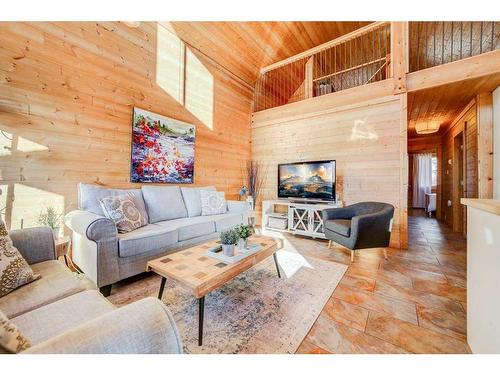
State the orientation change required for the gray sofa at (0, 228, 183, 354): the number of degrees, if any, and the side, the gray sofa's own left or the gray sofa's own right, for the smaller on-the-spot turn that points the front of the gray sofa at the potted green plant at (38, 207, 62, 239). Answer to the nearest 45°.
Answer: approximately 45° to the gray sofa's own left

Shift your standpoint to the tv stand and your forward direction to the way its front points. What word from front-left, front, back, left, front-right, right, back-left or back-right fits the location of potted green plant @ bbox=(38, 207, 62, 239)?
front

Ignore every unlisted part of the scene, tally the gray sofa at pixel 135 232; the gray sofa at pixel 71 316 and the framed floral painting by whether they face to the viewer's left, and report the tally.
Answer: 0

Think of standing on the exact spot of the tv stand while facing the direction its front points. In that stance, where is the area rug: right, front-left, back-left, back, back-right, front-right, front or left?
front-left

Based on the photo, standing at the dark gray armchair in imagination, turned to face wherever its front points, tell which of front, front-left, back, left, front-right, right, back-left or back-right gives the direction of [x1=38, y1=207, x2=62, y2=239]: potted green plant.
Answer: front

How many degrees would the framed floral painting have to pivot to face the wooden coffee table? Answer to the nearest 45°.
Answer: approximately 45° to its right

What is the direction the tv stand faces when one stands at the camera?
facing the viewer and to the left of the viewer

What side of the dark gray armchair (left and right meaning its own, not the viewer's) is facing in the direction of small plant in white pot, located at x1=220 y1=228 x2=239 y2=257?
front

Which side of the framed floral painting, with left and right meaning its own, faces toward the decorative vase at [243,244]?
front

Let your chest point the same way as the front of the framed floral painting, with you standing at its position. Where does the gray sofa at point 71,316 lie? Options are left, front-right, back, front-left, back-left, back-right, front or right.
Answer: front-right

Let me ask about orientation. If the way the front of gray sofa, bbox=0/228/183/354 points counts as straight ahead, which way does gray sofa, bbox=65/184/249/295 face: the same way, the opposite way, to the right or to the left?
to the right

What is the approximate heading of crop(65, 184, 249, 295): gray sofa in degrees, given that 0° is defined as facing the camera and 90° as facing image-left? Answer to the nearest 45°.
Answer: approximately 315°

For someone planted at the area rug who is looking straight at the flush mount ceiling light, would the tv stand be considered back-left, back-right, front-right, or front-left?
front-left

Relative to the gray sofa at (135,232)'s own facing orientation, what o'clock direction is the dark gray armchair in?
The dark gray armchair is roughly at 11 o'clock from the gray sofa.

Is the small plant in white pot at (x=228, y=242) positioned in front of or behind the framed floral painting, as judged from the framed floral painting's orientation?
in front

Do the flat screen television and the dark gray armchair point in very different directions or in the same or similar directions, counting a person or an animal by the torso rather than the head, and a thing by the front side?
same or similar directions
